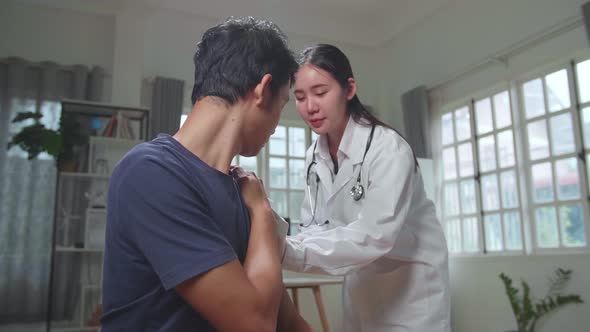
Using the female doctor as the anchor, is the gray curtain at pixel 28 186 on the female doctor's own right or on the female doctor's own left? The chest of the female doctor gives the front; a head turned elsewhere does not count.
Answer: on the female doctor's own right

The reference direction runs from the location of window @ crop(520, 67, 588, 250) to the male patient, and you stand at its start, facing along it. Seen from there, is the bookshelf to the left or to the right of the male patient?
right

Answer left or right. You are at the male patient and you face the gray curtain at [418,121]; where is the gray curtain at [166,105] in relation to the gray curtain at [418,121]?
left

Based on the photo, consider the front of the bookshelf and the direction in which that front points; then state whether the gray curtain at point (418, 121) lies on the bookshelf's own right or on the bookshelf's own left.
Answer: on the bookshelf's own left

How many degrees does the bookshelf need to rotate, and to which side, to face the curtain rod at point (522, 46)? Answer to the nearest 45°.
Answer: approximately 45° to its left

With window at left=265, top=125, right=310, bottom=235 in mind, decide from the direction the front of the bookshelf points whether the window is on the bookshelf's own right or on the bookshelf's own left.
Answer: on the bookshelf's own left

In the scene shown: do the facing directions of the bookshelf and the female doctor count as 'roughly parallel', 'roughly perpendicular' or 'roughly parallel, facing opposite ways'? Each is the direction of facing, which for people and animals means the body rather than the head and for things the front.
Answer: roughly perpendicular

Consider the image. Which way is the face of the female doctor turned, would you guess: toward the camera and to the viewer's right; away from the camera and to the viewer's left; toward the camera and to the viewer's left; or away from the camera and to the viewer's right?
toward the camera and to the viewer's left

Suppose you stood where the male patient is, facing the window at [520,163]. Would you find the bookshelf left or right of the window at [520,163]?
left

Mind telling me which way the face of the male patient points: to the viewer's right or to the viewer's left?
to the viewer's right

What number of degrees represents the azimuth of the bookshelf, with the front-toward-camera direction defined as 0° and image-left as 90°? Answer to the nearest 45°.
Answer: approximately 0°

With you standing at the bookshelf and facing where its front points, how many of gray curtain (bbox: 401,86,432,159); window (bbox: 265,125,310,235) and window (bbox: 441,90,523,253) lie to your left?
3

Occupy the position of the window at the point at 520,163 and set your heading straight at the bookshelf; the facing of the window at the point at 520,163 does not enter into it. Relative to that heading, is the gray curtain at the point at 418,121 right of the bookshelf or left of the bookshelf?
right
